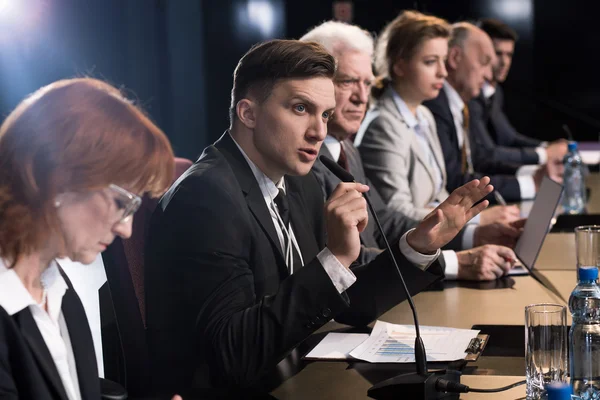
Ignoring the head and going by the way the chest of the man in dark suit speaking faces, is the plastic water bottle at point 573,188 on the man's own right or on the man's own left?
on the man's own left

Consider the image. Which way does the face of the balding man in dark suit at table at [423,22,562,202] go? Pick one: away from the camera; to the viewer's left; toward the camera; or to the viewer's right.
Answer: to the viewer's right

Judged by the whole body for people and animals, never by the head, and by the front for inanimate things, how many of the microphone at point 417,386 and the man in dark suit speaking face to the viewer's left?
1

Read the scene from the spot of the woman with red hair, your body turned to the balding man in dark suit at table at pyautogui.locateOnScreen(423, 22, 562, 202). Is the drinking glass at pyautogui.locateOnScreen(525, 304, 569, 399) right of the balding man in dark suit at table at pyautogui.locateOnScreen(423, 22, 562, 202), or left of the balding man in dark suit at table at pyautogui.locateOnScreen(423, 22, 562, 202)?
right

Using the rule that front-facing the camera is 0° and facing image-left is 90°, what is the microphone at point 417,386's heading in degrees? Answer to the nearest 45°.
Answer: approximately 90°
